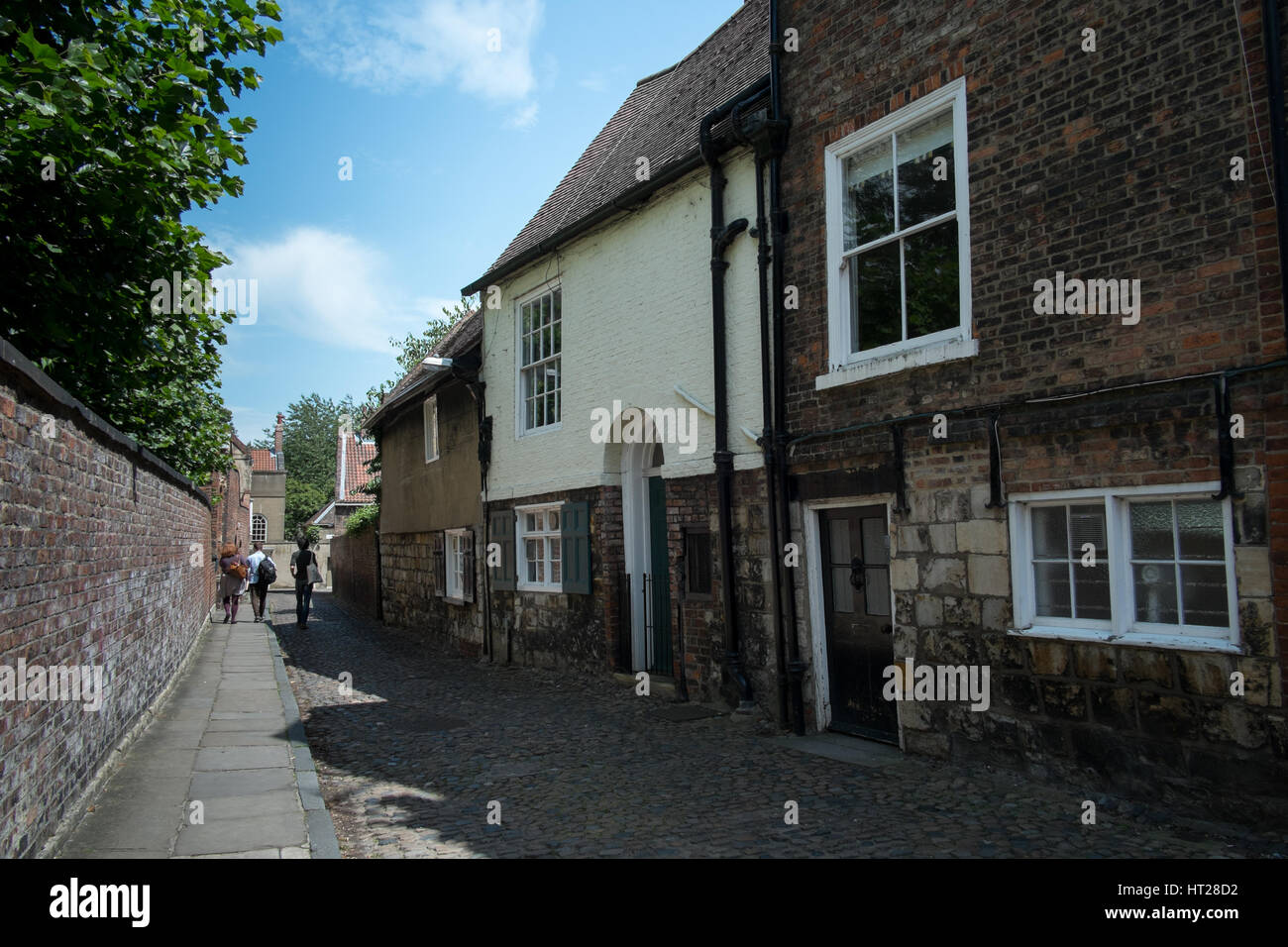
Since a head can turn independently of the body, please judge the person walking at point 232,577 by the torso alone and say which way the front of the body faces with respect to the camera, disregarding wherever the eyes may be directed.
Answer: away from the camera

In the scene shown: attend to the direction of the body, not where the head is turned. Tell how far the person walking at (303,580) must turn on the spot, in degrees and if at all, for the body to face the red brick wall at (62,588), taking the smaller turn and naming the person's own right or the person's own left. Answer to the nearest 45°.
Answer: approximately 180°

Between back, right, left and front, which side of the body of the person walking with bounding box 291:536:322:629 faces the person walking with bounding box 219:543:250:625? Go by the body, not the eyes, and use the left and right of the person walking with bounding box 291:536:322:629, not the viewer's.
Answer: left

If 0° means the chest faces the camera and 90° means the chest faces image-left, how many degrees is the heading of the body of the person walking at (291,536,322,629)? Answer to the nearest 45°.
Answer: approximately 180°

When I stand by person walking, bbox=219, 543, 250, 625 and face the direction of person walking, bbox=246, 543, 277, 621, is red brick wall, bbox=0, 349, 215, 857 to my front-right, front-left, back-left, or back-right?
back-right

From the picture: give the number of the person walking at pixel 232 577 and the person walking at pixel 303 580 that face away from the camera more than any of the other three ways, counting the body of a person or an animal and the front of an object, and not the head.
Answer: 2

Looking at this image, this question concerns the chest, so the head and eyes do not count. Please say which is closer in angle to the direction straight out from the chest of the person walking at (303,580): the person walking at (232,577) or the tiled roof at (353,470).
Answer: the tiled roof

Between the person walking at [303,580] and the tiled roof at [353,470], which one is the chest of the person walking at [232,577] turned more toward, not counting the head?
the tiled roof

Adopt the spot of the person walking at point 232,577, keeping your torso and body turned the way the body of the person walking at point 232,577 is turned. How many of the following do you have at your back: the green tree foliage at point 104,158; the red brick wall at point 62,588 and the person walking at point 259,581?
2

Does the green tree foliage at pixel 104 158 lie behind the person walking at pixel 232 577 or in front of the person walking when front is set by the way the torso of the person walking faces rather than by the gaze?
behind
